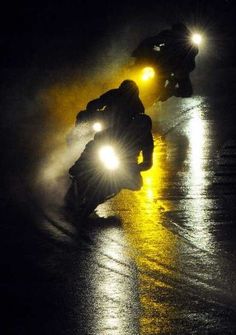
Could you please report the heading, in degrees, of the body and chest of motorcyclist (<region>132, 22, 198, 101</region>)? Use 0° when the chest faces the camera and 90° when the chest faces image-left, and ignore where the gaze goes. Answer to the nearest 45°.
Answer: approximately 0°

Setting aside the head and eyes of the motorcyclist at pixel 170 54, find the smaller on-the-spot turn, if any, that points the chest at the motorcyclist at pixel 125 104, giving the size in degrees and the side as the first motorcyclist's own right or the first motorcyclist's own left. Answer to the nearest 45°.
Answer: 0° — they already face them
